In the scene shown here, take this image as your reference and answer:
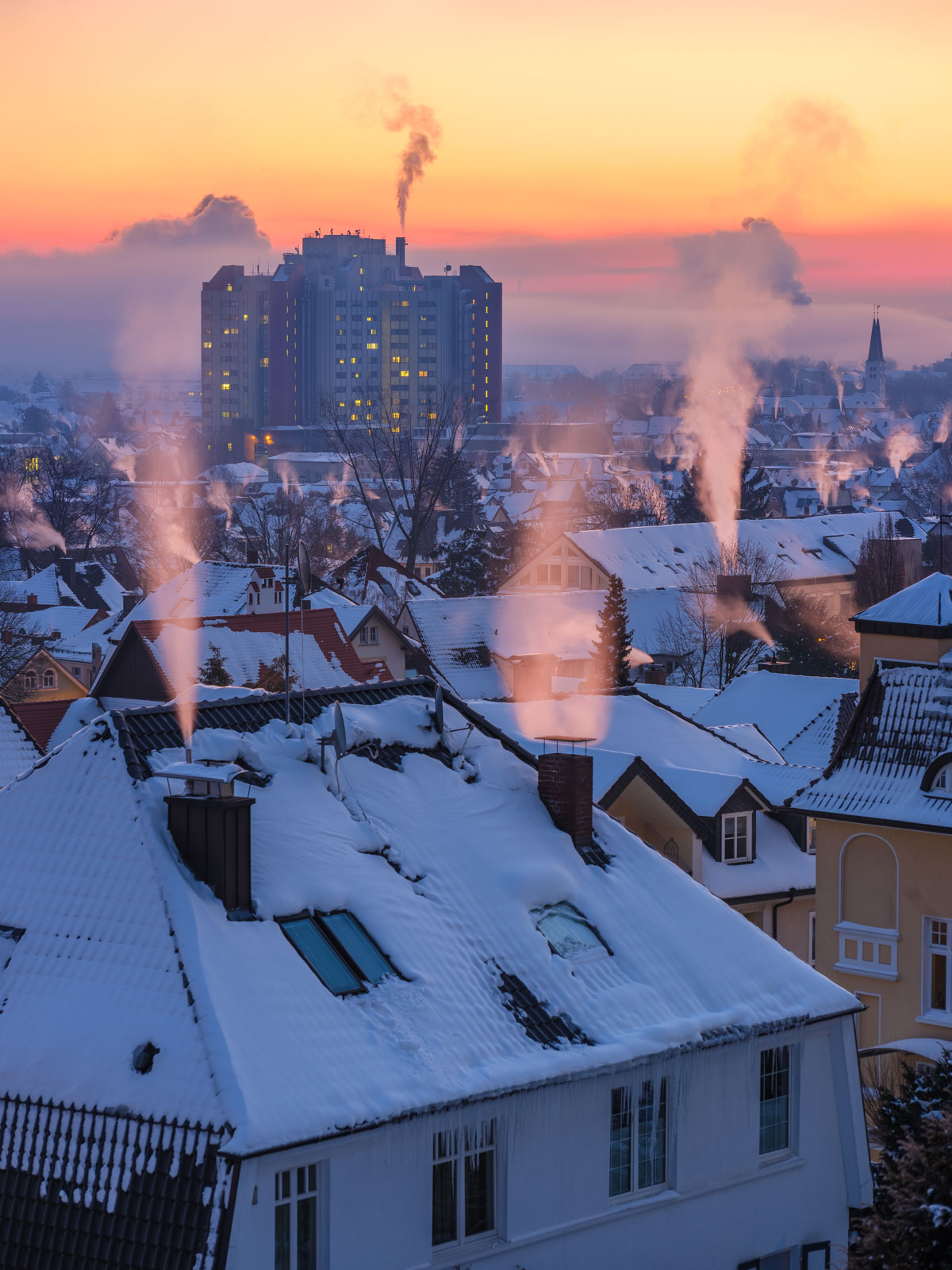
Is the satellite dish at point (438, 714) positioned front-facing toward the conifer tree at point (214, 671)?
no

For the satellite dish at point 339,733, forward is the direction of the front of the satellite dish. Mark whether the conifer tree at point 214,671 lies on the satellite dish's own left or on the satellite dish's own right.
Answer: on the satellite dish's own left

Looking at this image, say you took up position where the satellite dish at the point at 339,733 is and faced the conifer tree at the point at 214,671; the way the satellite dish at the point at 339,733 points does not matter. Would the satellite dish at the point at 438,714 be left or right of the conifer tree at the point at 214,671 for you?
right

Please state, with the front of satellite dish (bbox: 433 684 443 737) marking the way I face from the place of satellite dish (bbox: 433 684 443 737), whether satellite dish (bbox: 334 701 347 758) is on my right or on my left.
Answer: on my right

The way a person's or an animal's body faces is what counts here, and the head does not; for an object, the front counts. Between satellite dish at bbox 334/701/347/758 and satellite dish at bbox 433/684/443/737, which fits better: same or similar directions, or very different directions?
same or similar directions

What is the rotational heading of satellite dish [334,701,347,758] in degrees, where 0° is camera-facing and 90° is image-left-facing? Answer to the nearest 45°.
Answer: approximately 270°

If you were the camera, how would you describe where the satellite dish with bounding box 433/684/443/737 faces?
facing to the right of the viewer

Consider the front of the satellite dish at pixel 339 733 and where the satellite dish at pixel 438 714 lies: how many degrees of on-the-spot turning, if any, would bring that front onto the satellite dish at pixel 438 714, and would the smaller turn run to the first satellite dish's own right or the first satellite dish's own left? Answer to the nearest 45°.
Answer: approximately 45° to the first satellite dish's own left
